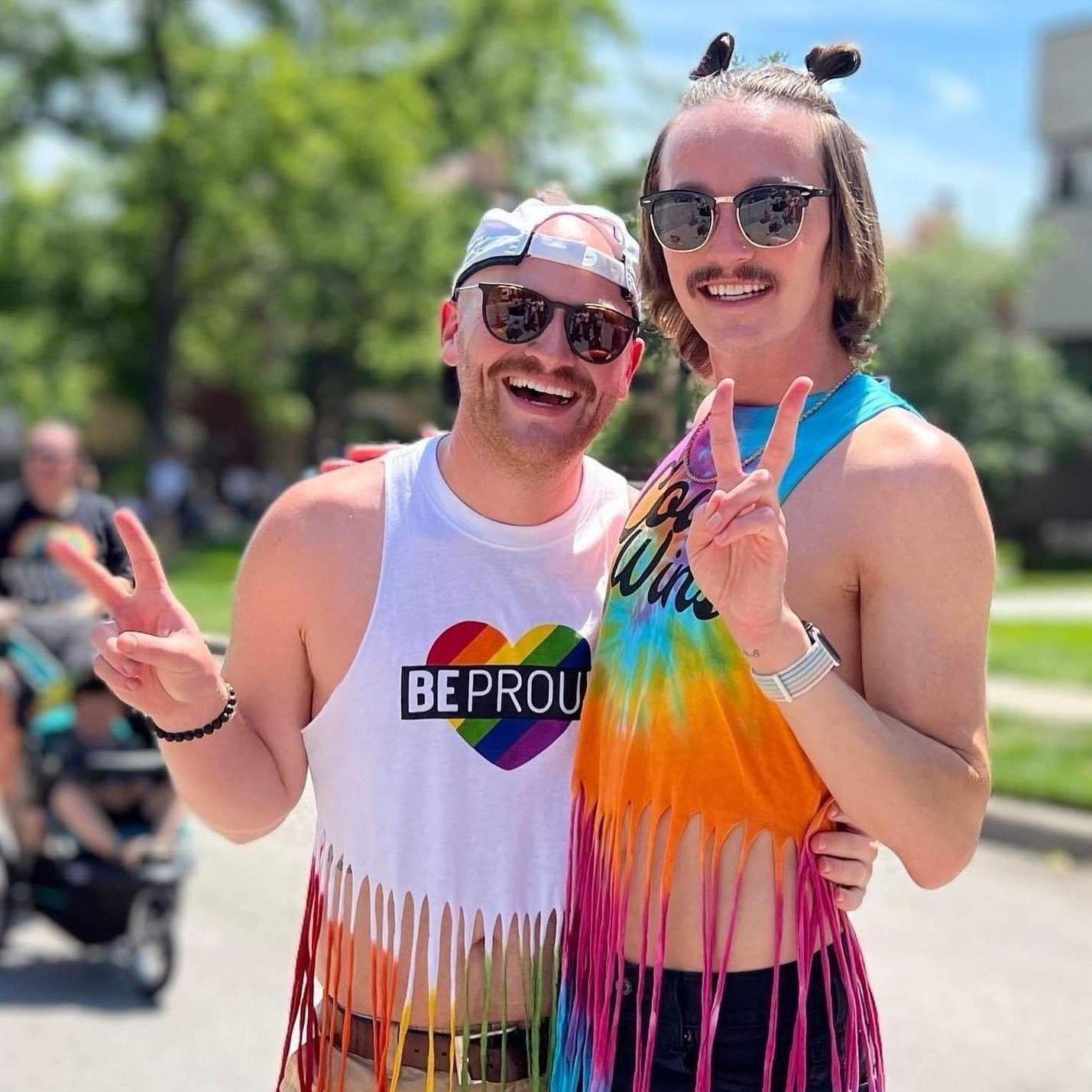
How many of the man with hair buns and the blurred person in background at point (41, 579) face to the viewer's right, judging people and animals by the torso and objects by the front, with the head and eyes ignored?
0

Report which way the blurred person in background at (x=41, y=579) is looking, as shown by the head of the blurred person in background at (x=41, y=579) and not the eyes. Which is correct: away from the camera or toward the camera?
toward the camera

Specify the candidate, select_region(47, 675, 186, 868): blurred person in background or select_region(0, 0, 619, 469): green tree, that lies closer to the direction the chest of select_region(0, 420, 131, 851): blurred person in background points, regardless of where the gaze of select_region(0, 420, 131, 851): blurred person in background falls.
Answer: the blurred person in background

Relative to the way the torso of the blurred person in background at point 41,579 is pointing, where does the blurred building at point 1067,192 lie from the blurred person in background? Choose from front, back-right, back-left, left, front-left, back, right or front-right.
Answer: back-left

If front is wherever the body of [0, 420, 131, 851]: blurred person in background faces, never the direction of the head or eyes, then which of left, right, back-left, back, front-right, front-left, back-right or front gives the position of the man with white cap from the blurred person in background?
front

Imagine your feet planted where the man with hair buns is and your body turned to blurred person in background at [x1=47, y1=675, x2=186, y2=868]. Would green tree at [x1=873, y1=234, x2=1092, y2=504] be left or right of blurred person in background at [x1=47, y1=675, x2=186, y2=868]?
right

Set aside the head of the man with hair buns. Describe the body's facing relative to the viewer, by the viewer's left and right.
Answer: facing the viewer and to the left of the viewer

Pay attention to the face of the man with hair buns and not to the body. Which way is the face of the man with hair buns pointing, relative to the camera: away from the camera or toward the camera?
toward the camera

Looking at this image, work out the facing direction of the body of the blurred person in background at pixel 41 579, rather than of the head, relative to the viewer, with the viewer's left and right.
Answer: facing the viewer

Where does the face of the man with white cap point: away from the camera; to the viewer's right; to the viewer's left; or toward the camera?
toward the camera
